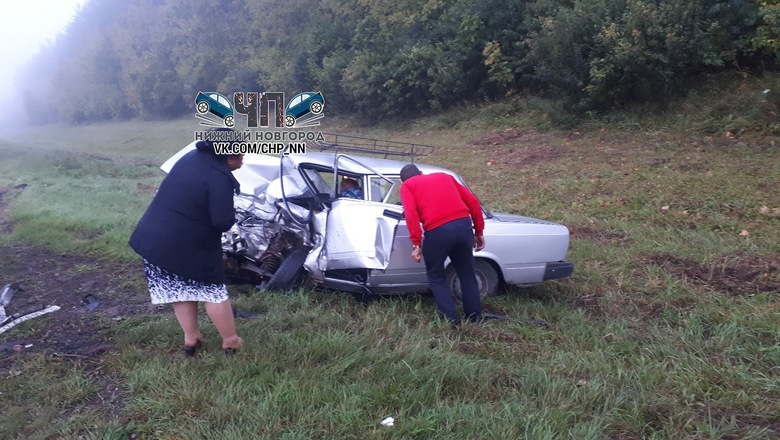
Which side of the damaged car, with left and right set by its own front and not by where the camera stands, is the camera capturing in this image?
left

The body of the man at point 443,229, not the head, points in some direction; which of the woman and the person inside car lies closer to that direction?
the person inside car

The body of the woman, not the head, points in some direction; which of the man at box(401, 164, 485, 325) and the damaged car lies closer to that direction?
the damaged car

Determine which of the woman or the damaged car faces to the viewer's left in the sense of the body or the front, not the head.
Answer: the damaged car

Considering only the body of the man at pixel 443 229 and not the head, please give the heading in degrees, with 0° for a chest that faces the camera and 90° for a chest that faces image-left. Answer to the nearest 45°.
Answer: approximately 135°

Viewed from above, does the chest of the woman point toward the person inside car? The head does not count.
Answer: yes

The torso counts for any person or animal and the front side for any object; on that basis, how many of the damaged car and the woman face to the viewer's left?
1

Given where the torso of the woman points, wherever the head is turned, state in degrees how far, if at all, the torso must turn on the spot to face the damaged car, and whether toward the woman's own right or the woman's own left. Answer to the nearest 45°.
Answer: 0° — they already face it

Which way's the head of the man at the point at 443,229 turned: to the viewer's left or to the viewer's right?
to the viewer's left

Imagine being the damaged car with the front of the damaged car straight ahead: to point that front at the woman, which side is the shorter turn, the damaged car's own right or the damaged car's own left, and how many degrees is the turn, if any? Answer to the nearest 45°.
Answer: approximately 45° to the damaged car's own left

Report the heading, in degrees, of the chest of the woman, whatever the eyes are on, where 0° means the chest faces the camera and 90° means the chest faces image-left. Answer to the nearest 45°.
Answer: approximately 225°

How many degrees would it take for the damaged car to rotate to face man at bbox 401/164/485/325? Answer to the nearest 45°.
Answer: approximately 135° to its left
